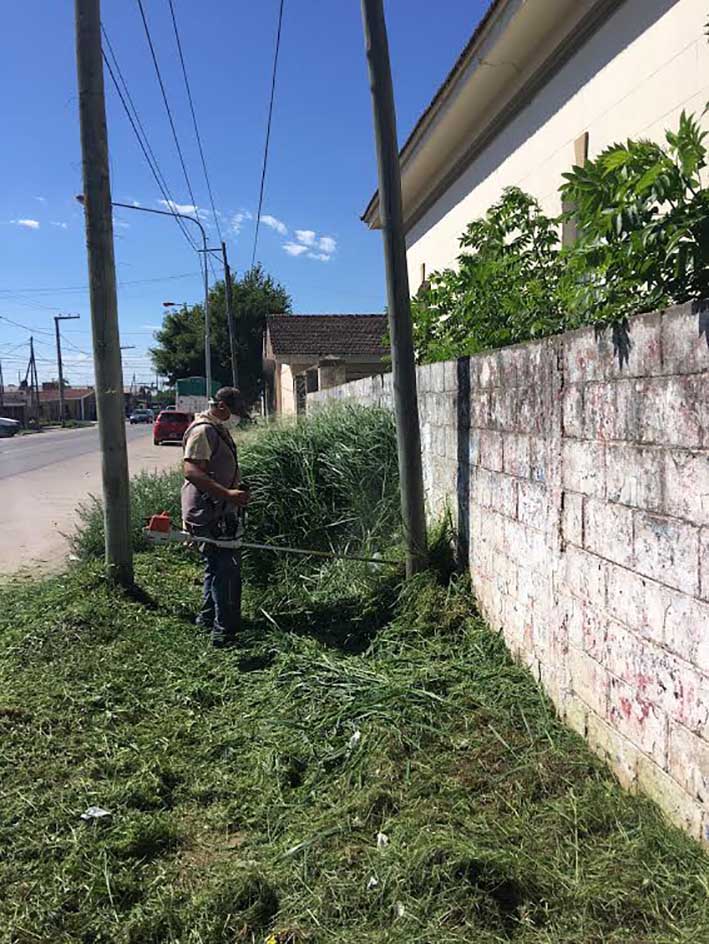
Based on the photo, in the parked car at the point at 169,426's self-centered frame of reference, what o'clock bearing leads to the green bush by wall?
The green bush by wall is roughly at 6 o'clock from the parked car.

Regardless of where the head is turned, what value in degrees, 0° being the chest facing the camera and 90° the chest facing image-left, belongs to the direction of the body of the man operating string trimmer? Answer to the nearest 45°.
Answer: approximately 270°

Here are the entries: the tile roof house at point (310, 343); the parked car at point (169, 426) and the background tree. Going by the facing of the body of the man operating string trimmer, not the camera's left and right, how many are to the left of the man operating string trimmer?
3

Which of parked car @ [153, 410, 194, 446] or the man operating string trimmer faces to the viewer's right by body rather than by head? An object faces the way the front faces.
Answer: the man operating string trimmer

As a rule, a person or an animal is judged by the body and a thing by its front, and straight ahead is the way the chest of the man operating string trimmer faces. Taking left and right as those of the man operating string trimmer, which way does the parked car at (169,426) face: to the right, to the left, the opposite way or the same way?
to the left

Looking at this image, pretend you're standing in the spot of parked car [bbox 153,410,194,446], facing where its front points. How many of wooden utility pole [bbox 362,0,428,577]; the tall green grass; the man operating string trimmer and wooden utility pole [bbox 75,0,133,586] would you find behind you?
4

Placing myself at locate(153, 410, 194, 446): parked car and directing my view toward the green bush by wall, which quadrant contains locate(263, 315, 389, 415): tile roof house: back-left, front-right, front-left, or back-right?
front-left

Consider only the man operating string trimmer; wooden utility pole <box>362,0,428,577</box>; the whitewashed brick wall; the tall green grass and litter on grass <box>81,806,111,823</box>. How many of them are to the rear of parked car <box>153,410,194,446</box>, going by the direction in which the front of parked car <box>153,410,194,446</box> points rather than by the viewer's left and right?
5

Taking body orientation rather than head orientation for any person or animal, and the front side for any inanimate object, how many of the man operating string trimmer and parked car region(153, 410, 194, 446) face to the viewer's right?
1

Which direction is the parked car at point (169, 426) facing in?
away from the camera

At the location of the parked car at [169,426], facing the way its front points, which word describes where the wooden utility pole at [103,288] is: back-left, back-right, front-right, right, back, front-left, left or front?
back

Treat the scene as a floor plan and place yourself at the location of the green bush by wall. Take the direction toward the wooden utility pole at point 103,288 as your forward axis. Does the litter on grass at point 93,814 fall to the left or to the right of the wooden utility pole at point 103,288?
left
